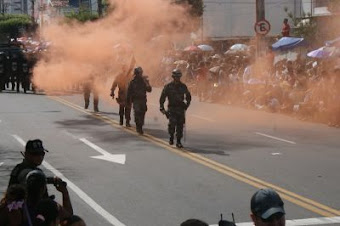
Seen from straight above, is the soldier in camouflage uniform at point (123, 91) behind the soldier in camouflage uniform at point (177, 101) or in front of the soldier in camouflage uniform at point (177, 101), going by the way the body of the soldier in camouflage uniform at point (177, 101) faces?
behind

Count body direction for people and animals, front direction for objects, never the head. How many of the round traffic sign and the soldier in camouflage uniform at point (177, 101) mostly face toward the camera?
2

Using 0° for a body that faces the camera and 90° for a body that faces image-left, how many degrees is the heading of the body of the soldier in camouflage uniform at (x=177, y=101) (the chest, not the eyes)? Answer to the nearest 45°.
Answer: approximately 0°

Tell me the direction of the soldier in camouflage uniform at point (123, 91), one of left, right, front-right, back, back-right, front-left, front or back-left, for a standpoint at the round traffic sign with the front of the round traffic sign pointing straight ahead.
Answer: front-right

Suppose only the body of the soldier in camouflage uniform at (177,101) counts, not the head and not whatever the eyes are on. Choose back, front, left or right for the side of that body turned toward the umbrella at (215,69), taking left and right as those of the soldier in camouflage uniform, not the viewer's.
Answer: back

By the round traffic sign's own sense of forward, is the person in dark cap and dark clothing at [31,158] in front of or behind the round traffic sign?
in front

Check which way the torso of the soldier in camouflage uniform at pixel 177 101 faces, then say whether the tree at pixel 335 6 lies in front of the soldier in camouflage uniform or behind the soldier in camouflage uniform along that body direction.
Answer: behind

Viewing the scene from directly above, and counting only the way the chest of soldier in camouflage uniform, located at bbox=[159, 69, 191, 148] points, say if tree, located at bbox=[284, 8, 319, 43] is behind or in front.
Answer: behind
